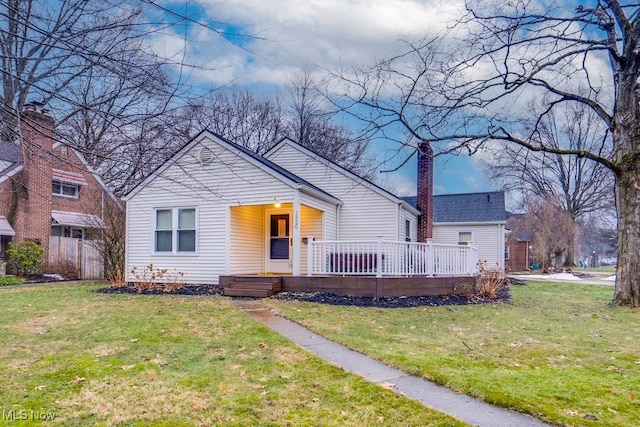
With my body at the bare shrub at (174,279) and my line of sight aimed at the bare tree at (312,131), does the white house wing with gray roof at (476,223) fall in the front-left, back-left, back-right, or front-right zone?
front-right

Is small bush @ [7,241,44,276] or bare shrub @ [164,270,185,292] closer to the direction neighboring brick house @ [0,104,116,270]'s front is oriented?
the small bush

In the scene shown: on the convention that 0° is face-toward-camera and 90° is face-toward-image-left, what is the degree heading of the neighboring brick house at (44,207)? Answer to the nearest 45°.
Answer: approximately 45°

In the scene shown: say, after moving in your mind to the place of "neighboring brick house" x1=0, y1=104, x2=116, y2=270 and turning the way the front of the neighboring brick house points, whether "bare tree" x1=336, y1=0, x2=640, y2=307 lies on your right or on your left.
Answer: on your left

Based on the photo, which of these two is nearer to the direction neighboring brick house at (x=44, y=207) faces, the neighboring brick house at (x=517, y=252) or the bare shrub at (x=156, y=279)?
the bare shrub

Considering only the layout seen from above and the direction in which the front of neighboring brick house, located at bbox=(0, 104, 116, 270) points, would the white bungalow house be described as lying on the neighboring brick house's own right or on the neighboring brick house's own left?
on the neighboring brick house's own left

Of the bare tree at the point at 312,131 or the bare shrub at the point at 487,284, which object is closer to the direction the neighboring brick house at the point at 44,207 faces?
the bare shrub

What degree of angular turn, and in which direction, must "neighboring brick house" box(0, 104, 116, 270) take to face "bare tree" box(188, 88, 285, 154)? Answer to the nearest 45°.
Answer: approximately 180°

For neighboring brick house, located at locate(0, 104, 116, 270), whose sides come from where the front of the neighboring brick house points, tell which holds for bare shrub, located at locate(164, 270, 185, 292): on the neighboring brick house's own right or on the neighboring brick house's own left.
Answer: on the neighboring brick house's own left

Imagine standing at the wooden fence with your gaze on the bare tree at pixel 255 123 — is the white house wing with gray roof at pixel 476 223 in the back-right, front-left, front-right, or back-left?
front-right
